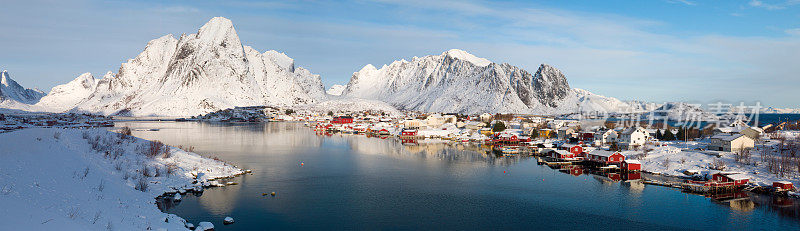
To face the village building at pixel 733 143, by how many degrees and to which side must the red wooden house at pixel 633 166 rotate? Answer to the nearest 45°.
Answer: approximately 180°

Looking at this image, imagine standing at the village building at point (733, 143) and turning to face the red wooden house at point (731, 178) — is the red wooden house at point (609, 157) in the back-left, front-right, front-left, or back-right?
front-right

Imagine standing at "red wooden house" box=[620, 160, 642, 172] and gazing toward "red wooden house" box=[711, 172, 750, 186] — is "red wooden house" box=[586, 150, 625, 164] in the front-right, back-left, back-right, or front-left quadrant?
back-left

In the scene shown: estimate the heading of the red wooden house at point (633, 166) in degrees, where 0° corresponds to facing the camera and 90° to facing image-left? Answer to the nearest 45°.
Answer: approximately 45°

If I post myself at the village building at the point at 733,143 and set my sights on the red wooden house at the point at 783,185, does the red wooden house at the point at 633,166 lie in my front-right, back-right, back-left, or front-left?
front-right

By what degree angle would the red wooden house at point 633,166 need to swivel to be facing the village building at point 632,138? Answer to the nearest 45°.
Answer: approximately 135° to its right

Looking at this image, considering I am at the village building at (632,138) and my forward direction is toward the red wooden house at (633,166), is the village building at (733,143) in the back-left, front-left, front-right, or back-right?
front-left

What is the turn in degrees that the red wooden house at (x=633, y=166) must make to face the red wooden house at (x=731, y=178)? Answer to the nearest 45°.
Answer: approximately 90° to its left

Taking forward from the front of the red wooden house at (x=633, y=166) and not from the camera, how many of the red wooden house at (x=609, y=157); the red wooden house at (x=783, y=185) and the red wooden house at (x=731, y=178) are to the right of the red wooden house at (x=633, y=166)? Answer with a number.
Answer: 1

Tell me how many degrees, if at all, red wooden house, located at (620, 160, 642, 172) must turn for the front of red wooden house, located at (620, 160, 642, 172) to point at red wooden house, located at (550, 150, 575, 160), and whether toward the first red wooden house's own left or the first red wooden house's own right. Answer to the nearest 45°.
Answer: approximately 90° to the first red wooden house's own right
